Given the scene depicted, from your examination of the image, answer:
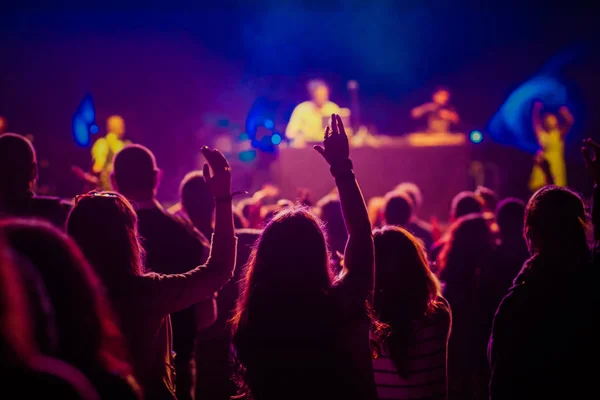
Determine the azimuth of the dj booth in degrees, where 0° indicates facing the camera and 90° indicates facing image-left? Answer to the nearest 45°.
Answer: approximately 0°

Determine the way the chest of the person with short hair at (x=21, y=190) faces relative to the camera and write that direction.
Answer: away from the camera

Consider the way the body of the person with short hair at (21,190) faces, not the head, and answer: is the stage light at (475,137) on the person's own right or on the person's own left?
on the person's own right

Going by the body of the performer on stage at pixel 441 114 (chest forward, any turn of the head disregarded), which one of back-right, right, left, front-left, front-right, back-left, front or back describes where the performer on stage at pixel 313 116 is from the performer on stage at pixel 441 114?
front-right

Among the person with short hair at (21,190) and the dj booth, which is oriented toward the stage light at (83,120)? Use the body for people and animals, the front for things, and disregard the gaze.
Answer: the person with short hair

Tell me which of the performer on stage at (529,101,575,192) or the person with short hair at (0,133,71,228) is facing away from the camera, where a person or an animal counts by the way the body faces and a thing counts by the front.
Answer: the person with short hair

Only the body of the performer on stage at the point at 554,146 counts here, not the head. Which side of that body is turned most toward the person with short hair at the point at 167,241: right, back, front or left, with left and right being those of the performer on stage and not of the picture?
front

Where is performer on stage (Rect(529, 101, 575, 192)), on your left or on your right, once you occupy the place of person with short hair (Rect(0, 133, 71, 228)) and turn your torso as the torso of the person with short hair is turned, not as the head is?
on your right

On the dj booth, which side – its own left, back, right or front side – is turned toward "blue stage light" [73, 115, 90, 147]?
right
